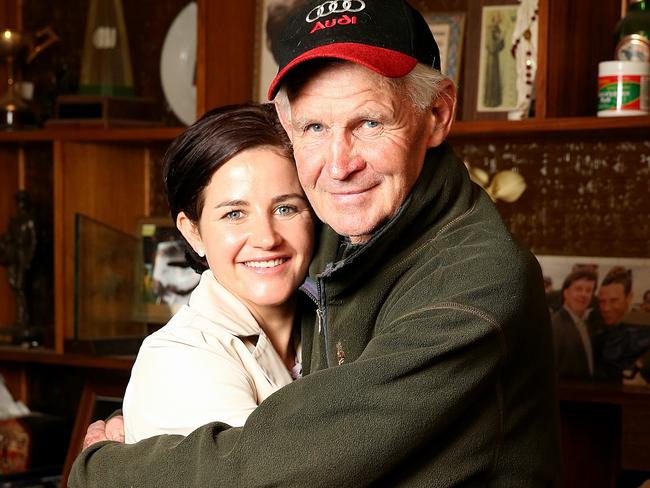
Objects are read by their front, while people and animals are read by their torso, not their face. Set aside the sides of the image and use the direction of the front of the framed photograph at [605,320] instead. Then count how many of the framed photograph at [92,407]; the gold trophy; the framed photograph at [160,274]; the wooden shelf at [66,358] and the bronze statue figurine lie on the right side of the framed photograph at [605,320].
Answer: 5

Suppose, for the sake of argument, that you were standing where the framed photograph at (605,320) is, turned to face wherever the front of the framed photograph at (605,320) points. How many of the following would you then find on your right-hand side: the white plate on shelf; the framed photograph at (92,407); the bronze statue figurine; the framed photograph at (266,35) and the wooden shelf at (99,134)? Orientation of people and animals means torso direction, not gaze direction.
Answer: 5

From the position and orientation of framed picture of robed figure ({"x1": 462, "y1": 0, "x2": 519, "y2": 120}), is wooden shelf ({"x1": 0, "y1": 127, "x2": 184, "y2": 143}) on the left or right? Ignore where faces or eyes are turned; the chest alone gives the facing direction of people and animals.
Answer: on its right

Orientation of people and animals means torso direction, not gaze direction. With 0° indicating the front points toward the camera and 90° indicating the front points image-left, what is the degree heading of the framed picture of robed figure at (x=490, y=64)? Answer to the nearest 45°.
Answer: approximately 0°

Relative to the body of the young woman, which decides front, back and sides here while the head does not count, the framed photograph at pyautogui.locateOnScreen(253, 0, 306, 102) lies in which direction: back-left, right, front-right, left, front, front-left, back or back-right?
back-left

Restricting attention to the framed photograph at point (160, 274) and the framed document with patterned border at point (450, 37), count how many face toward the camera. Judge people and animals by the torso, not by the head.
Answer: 2

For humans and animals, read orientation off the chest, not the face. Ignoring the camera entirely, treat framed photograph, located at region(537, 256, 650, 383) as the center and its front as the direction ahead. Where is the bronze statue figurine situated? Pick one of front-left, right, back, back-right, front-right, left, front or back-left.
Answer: right

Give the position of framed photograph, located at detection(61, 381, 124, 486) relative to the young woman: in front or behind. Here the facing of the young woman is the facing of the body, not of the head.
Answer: behind
